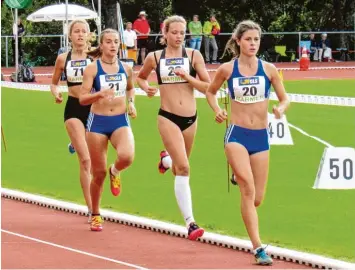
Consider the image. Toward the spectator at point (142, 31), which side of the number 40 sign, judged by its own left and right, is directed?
back

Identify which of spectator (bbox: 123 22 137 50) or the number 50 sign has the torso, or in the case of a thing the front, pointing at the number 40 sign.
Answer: the spectator

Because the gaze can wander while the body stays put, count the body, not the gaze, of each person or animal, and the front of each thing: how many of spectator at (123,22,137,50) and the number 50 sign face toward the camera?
2

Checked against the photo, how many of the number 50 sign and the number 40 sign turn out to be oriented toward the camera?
2

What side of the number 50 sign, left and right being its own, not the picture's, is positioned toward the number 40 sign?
back

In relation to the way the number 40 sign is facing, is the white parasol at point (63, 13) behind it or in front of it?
behind

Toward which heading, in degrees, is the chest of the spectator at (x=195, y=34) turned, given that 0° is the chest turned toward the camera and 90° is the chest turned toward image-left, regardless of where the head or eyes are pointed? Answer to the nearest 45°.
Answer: approximately 0°

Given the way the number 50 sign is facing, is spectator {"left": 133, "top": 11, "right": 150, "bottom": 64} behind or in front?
behind

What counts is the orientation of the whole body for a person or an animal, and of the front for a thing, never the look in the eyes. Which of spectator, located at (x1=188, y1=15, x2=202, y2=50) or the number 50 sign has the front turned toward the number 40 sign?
the spectator
